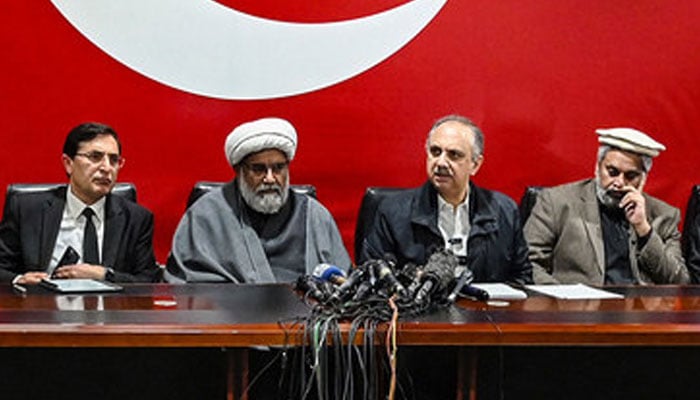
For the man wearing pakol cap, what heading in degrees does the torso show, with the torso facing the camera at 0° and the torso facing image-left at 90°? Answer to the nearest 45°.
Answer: approximately 0°

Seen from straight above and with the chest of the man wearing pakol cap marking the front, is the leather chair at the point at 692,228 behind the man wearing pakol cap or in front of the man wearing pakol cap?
behind

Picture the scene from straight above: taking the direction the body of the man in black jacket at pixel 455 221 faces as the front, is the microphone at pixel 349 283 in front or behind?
in front

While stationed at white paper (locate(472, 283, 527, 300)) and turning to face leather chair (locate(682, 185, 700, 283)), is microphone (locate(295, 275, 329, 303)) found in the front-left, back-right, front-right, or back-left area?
back-left

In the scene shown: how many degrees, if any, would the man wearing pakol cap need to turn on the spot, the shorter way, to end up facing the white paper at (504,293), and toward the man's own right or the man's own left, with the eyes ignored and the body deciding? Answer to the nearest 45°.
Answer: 0° — they already face it

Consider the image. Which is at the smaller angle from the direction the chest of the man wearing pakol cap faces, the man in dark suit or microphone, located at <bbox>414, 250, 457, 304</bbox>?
the microphone

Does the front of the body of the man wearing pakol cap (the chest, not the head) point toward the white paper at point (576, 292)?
yes

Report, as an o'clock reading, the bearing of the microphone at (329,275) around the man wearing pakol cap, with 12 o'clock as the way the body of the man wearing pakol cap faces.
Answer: The microphone is roughly at 1 o'clock from the man wearing pakol cap.

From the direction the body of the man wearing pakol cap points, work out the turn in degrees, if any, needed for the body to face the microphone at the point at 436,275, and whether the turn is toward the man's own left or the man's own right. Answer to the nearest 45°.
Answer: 0° — they already face it

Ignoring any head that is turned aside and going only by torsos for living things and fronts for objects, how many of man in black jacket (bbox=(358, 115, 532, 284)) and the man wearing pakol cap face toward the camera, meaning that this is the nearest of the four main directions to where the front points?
2

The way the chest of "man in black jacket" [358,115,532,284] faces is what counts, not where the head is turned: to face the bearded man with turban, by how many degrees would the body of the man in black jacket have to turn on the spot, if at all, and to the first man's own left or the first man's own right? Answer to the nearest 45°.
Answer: approximately 90° to the first man's own right

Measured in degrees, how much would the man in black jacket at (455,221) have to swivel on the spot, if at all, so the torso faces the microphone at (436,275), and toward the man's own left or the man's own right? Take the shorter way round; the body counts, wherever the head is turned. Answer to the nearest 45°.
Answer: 0° — they already face it
